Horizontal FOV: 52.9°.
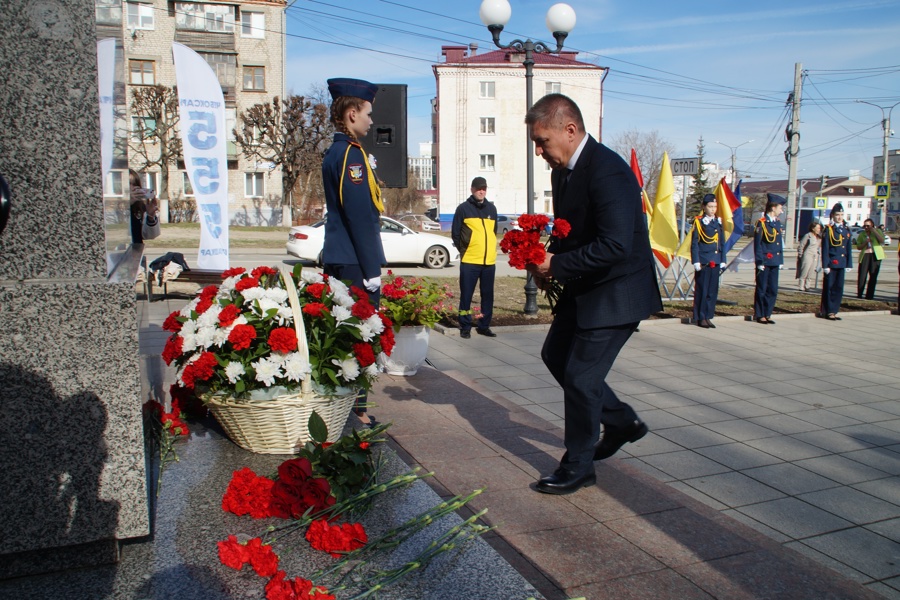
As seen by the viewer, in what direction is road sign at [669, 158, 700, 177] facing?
toward the camera

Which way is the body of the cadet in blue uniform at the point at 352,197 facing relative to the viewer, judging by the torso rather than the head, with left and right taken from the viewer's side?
facing to the right of the viewer

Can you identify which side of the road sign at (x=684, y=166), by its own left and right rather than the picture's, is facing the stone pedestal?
front

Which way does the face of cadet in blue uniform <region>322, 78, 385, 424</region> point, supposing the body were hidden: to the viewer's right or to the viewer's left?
to the viewer's right

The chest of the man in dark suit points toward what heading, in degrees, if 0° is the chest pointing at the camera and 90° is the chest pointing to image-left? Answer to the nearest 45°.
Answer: approximately 90°

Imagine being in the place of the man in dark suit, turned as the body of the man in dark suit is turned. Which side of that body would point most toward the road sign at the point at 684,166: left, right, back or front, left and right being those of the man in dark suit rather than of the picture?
right

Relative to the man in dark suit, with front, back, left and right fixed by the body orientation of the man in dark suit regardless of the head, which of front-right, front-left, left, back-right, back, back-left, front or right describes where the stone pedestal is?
front-left

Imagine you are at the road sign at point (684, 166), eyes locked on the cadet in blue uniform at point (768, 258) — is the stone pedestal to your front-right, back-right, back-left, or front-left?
front-right
